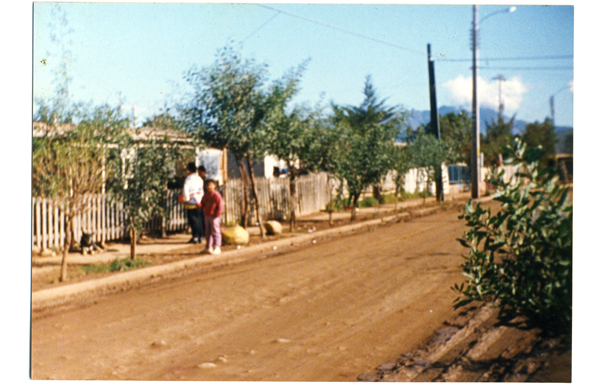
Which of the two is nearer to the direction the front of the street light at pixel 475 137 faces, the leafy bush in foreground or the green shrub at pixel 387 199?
the leafy bush in foreground

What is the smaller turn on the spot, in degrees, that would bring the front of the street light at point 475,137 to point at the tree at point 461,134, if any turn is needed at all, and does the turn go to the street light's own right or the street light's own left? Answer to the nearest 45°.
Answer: approximately 90° to the street light's own left

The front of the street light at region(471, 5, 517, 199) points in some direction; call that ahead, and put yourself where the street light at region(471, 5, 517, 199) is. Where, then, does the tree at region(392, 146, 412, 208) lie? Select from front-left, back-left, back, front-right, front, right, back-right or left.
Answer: back-right

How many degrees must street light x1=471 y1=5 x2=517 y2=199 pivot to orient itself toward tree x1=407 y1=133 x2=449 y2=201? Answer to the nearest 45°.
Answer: approximately 135° to its right

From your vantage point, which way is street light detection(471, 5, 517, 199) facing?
to the viewer's right

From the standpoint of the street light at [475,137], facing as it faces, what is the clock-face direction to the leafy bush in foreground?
The leafy bush in foreground is roughly at 3 o'clock from the street light.

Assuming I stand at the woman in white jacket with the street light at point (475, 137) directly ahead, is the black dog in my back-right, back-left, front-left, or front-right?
back-left

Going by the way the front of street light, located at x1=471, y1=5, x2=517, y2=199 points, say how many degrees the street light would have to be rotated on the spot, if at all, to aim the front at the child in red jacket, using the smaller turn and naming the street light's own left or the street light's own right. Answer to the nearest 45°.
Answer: approximately 90° to the street light's own right

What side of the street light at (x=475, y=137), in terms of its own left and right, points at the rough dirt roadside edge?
right

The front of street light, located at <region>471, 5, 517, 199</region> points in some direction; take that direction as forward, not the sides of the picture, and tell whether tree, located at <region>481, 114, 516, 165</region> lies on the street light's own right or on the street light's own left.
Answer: on the street light's own left

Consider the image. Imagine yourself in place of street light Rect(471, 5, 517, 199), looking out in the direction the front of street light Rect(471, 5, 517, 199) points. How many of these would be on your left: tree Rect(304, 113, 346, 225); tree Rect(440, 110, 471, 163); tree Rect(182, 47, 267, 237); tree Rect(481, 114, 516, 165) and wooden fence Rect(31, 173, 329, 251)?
2
